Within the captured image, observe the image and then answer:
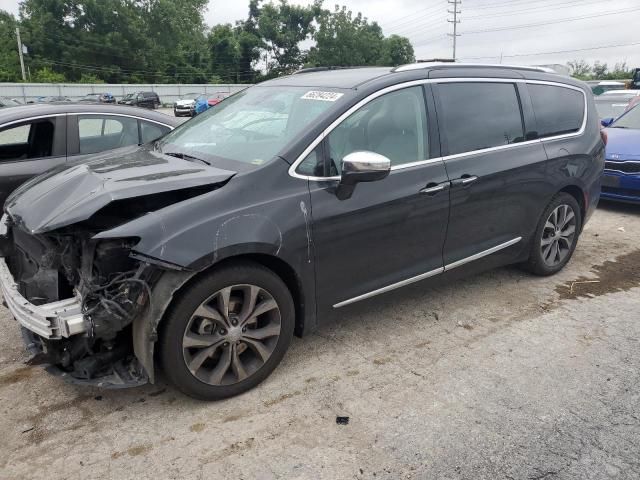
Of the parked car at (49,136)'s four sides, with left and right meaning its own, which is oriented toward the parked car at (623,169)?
back

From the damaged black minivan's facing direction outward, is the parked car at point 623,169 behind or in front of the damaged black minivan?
behind

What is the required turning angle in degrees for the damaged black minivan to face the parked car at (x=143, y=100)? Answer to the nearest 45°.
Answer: approximately 135° to its right

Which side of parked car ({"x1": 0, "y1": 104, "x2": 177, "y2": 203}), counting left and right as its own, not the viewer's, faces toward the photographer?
left

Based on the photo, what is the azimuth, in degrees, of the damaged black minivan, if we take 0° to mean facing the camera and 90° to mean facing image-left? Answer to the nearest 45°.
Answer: approximately 45°

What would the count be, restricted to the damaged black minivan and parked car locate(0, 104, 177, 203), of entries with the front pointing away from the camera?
0

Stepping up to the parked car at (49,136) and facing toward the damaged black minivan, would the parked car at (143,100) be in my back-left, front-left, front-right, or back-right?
back-left

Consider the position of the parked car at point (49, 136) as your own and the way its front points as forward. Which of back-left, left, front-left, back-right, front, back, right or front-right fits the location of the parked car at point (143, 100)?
right
